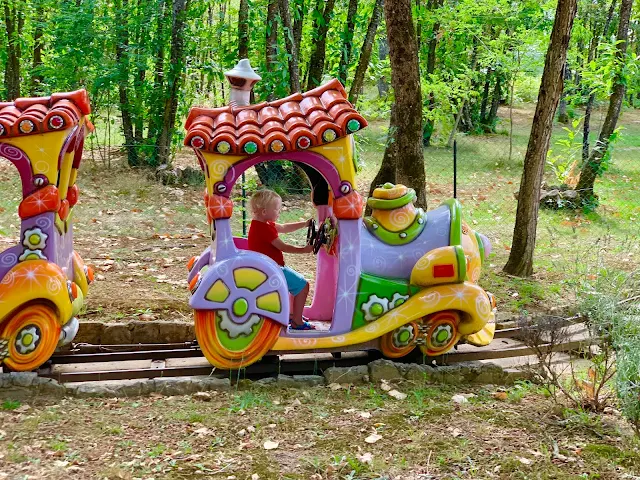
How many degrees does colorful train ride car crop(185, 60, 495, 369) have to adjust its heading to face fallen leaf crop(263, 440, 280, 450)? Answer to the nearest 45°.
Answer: approximately 90° to its right

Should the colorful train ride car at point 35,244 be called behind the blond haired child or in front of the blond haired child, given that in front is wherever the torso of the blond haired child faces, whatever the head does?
behind

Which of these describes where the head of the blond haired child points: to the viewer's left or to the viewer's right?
to the viewer's right

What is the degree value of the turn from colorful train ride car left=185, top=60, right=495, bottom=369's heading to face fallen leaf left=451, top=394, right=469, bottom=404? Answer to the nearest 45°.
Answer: approximately 45° to its right

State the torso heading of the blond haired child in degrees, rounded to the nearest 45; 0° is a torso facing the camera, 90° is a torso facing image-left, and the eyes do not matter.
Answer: approximately 270°

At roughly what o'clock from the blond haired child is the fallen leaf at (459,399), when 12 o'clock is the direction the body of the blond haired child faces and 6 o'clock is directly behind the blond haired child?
The fallen leaf is roughly at 1 o'clock from the blond haired child.

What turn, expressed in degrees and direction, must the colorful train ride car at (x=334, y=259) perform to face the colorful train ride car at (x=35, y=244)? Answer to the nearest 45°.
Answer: approximately 180°

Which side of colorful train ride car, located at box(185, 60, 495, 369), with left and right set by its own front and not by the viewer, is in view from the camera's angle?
right

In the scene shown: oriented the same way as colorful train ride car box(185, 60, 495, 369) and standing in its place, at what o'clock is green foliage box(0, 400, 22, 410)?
The green foliage is roughly at 5 o'clock from the colorful train ride car.

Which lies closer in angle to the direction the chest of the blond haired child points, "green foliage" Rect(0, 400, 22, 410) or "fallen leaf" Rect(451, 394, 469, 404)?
the fallen leaf
